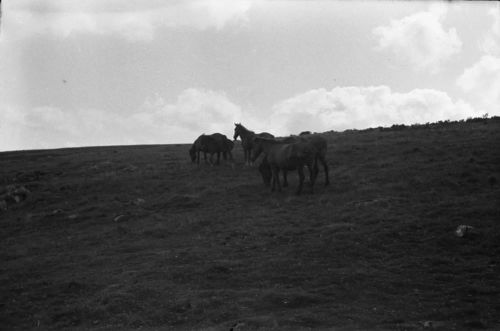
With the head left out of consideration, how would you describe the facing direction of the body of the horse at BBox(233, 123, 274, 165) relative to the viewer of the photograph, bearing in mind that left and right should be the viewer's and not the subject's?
facing to the left of the viewer

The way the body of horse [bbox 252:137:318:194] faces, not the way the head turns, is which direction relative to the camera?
to the viewer's left

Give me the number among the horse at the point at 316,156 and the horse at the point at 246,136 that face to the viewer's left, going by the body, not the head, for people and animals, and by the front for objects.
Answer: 2

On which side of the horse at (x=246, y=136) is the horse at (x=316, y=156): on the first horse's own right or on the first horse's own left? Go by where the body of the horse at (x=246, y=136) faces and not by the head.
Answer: on the first horse's own left

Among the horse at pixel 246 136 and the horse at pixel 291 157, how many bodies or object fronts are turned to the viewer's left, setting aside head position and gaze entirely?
2

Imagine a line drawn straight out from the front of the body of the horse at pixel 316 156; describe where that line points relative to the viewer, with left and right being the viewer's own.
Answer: facing to the left of the viewer

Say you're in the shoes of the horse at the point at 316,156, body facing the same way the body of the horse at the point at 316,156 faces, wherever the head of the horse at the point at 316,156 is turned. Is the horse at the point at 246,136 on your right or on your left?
on your right
